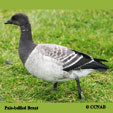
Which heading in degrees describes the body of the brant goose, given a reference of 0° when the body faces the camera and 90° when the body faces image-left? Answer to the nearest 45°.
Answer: approximately 90°
